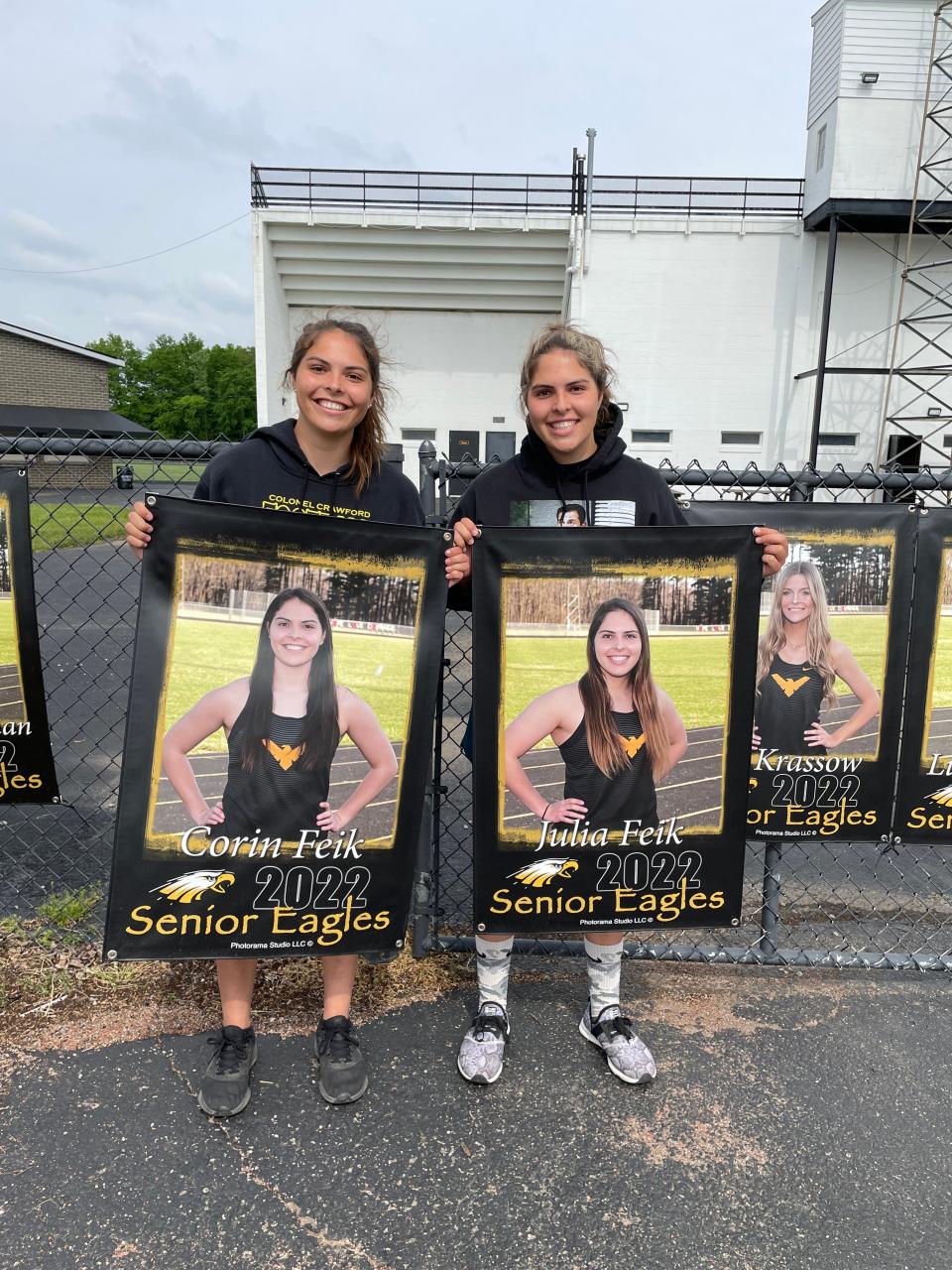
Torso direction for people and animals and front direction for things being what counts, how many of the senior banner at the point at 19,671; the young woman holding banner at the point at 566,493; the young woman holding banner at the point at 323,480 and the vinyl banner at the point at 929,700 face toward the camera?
4

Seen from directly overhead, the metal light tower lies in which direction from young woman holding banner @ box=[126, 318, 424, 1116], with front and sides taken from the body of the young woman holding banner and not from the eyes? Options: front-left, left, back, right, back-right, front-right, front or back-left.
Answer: back-left

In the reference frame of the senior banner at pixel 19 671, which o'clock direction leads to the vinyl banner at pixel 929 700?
The vinyl banner is roughly at 10 o'clock from the senior banner.

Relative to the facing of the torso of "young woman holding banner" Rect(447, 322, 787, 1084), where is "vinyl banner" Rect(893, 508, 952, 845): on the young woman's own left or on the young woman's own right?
on the young woman's own left

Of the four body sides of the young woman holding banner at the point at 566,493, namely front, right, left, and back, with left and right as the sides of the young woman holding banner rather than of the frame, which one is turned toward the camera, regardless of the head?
front

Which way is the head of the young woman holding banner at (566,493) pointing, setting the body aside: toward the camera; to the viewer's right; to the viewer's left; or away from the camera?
toward the camera

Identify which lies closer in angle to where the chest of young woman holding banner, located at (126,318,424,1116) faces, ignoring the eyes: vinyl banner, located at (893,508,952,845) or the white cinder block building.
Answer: the vinyl banner

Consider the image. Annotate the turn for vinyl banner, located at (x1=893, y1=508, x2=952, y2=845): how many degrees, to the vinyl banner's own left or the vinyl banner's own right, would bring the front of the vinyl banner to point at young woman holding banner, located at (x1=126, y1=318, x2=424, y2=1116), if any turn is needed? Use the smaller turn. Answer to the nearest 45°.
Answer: approximately 45° to the vinyl banner's own right

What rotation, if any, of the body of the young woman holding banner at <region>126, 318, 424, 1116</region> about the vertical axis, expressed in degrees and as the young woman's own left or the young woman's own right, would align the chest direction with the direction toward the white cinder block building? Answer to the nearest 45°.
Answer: approximately 135° to the young woman's own left

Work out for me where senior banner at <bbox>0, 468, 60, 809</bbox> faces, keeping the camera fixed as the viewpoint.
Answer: facing the viewer
